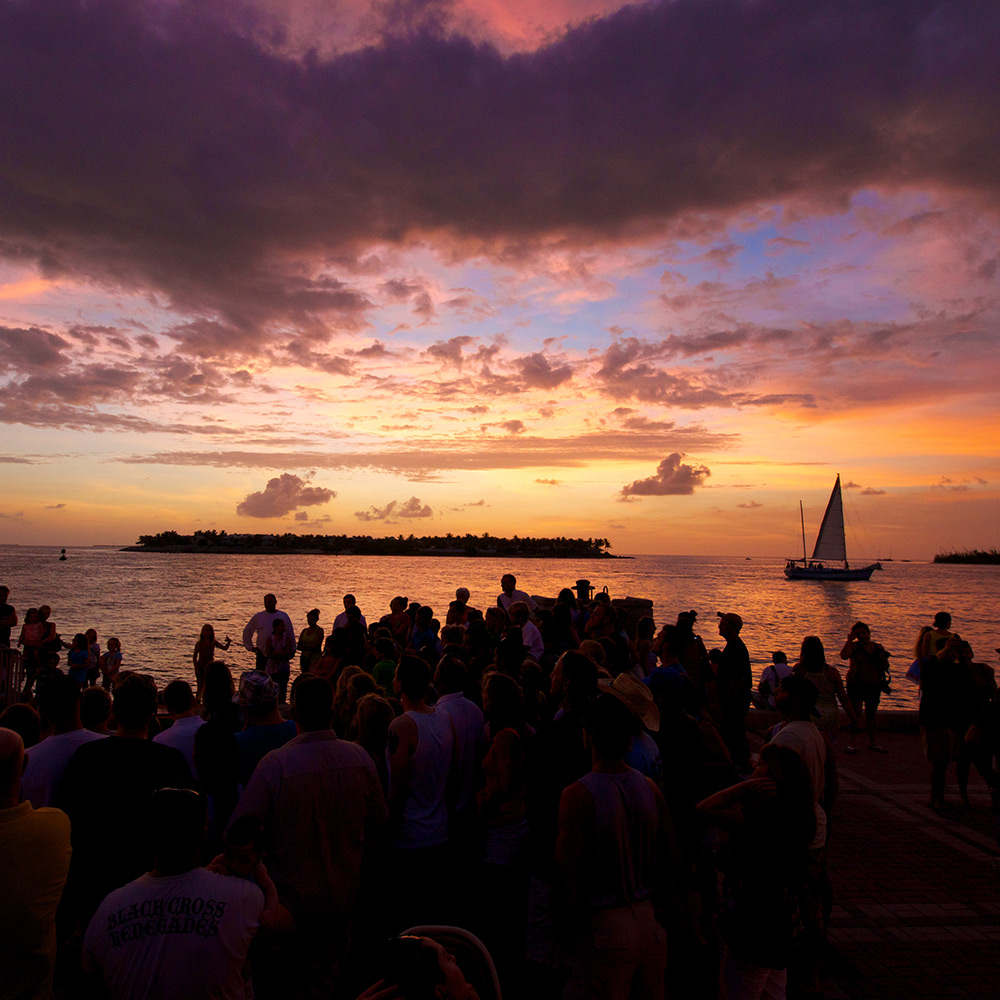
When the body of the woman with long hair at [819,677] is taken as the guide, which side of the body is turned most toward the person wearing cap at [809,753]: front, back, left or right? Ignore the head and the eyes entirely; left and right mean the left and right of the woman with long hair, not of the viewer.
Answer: back

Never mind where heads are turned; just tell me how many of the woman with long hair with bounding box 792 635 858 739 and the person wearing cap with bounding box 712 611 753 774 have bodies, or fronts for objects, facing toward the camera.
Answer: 0

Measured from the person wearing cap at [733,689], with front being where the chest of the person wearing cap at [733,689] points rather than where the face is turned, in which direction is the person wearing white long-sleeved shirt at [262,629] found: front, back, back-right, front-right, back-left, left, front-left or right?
front

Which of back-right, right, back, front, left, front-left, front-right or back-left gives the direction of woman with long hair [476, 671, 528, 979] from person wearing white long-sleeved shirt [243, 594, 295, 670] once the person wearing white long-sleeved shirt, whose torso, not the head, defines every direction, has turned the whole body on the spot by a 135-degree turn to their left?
back-right

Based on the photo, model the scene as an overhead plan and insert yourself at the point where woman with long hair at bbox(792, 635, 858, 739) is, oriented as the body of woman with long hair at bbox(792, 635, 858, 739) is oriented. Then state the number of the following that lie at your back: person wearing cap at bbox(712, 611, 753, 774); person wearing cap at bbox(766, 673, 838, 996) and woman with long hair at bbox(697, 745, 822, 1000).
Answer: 2

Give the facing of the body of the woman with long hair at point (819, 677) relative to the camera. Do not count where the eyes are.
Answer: away from the camera

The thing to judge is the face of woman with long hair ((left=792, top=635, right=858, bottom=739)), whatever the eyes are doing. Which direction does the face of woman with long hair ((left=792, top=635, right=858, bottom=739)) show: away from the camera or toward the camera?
away from the camera

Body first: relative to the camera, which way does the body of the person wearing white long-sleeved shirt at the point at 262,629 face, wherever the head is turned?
toward the camera

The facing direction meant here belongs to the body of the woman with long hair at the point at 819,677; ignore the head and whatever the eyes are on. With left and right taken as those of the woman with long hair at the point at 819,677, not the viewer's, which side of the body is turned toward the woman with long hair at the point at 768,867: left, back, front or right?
back

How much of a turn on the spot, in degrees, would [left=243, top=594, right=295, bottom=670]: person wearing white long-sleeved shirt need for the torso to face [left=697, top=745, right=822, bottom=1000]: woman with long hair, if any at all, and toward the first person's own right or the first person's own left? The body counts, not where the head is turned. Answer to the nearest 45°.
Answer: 0° — they already face them

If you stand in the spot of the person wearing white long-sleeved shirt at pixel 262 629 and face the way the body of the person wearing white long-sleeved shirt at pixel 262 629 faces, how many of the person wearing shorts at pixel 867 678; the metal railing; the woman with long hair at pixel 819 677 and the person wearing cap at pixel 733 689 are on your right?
1
